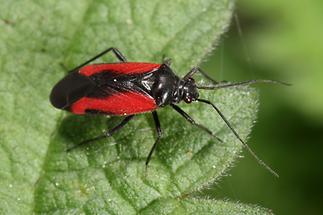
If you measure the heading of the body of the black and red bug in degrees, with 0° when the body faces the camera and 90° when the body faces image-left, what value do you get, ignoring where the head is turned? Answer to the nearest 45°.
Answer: approximately 270°
